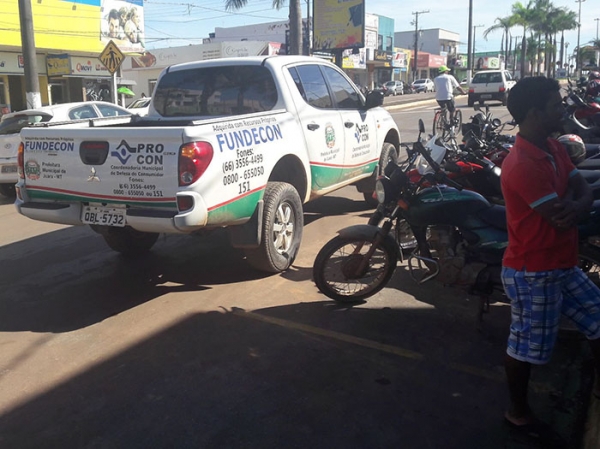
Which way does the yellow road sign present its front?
toward the camera

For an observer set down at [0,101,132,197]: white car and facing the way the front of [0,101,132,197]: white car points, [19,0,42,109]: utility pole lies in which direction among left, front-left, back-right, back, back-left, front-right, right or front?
front-left

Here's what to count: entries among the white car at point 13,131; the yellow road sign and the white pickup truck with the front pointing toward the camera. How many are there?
1

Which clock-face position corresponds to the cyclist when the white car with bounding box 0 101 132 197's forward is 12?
The cyclist is roughly at 1 o'clock from the white car.

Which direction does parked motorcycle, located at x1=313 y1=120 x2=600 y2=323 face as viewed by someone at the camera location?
facing to the left of the viewer

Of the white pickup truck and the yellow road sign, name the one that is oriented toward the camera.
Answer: the yellow road sign

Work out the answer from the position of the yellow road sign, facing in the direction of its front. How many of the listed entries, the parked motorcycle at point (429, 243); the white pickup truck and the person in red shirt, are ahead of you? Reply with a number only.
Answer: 3

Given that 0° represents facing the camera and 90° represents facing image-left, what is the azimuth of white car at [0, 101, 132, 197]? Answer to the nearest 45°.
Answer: approximately 225°

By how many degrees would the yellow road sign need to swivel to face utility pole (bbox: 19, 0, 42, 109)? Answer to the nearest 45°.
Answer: approximately 45° to its right

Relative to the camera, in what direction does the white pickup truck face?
facing away from the viewer and to the right of the viewer

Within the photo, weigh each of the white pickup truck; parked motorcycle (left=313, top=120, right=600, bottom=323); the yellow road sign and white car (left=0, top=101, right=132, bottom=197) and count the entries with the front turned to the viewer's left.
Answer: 1

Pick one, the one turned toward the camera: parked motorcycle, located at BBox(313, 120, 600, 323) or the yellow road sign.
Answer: the yellow road sign

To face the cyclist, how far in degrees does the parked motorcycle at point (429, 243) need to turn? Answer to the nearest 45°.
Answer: approximately 90° to its right
